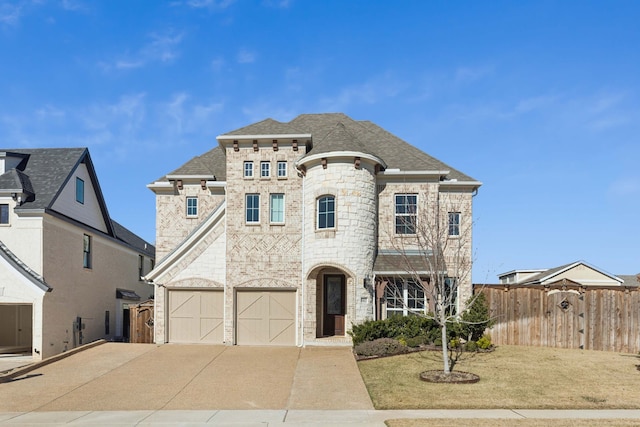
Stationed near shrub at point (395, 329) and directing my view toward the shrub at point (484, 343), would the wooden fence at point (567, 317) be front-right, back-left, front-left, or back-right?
front-left

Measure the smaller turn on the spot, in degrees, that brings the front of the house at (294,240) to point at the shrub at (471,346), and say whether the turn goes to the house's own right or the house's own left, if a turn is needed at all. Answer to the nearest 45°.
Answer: approximately 45° to the house's own left

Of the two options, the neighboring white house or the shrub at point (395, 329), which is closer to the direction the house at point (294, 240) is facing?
the shrub

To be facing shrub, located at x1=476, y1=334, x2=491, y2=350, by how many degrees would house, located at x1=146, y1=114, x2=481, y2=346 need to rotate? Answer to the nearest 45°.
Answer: approximately 45° to its left

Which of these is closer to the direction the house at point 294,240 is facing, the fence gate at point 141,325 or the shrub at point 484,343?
the shrub

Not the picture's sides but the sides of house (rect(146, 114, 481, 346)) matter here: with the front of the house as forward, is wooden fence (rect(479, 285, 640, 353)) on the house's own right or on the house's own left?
on the house's own left

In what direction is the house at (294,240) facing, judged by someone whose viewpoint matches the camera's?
facing the viewer

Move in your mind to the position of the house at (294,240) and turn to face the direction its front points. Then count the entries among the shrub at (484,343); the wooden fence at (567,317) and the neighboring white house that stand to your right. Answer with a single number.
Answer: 1

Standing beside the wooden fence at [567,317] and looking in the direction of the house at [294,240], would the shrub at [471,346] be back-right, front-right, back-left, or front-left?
front-left
